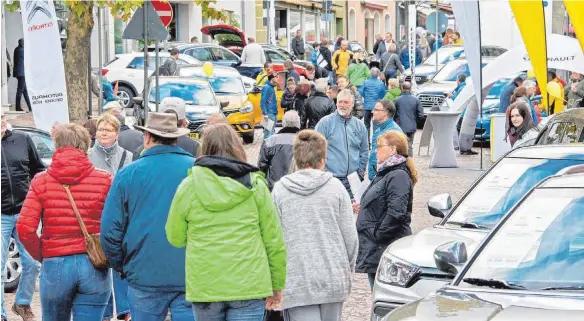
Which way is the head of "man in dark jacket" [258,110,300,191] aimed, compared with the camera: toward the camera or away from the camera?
away from the camera

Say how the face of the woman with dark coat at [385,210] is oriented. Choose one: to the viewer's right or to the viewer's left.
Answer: to the viewer's left

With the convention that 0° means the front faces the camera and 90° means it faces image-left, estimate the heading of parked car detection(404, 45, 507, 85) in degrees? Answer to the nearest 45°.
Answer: approximately 45°

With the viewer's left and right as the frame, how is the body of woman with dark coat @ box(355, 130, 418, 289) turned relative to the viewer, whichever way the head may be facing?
facing to the left of the viewer

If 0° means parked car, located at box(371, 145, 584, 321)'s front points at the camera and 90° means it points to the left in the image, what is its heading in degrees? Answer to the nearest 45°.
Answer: approximately 45°

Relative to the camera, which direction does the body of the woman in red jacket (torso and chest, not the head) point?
away from the camera

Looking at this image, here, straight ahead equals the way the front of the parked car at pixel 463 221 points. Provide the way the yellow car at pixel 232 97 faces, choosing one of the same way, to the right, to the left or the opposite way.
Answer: to the left
